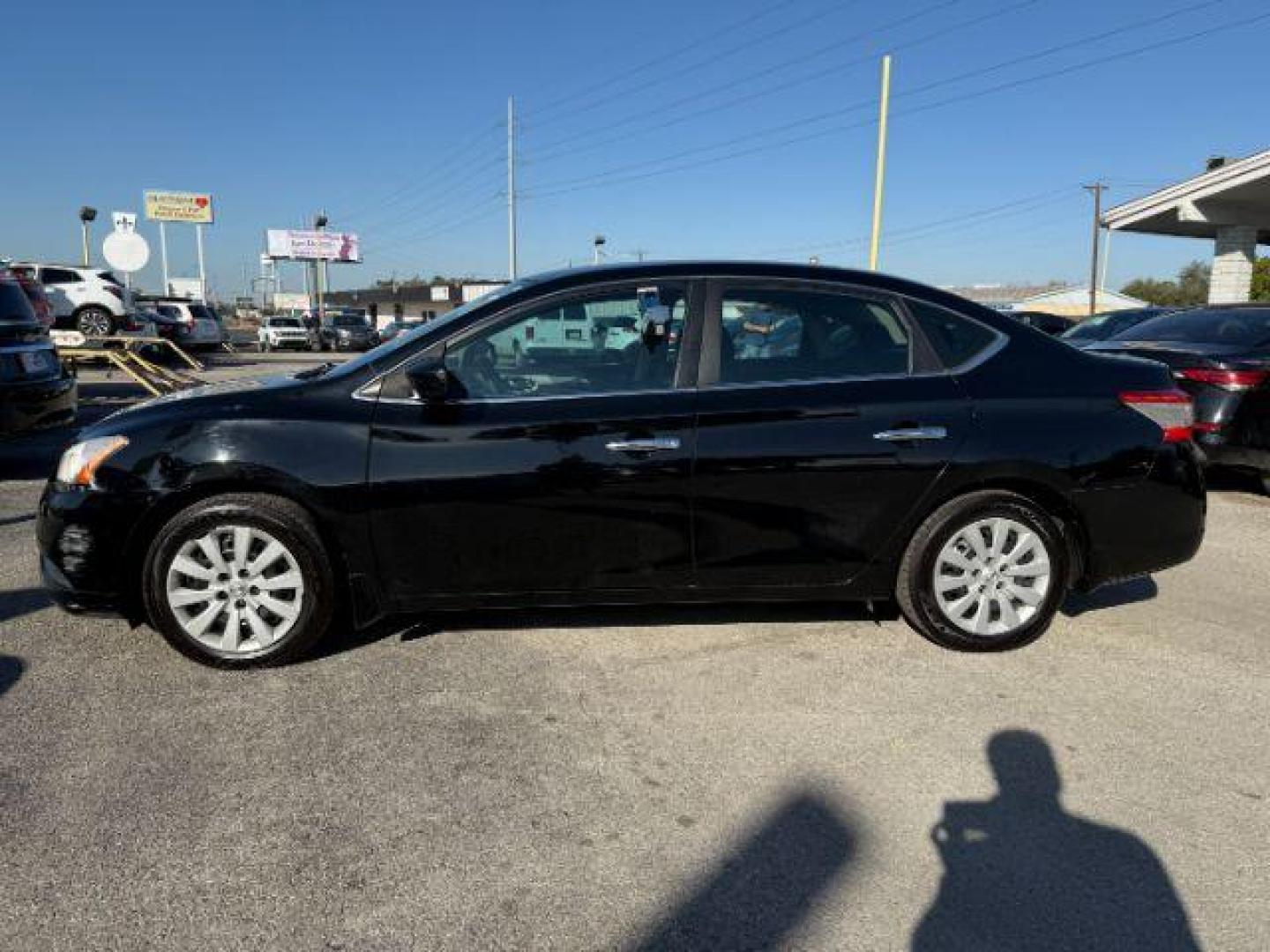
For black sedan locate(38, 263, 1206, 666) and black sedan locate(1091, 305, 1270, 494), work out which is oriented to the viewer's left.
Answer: black sedan locate(38, 263, 1206, 666)

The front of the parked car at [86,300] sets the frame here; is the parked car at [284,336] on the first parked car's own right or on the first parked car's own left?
on the first parked car's own right

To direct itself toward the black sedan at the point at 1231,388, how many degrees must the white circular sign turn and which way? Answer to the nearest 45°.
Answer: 0° — it already faces it

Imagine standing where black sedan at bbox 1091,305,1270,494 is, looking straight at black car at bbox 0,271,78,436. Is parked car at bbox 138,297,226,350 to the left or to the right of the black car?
right

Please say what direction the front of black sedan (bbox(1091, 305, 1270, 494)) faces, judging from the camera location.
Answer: facing away from the viewer and to the right of the viewer

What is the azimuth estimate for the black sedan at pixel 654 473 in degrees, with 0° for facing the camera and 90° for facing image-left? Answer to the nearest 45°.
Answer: approximately 90°
